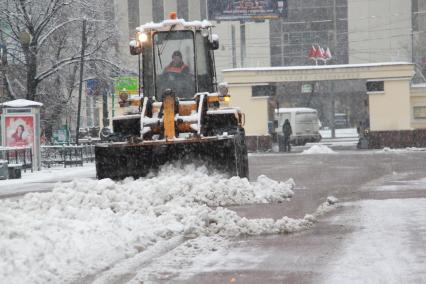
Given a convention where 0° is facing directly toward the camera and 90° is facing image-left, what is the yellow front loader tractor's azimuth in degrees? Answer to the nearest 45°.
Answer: approximately 0°

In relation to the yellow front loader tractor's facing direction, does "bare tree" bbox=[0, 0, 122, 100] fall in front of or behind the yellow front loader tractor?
behind

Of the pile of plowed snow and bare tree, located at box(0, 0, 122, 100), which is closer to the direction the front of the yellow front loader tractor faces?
the pile of plowed snow

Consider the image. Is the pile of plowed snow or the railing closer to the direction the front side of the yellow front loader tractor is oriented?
the pile of plowed snow

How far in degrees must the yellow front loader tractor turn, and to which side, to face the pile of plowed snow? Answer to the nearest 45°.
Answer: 0° — it already faces it

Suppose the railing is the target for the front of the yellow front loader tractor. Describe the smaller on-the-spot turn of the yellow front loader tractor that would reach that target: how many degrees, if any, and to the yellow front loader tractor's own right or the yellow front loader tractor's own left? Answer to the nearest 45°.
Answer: approximately 135° to the yellow front loader tractor's own right

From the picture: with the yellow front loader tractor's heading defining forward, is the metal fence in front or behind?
behind

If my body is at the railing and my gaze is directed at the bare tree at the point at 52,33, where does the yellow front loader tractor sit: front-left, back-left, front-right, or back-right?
back-right
